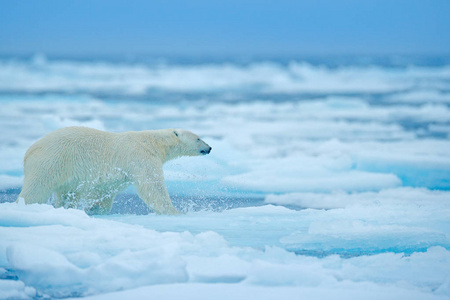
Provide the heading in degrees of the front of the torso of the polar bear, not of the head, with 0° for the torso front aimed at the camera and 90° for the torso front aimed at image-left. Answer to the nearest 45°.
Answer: approximately 270°
